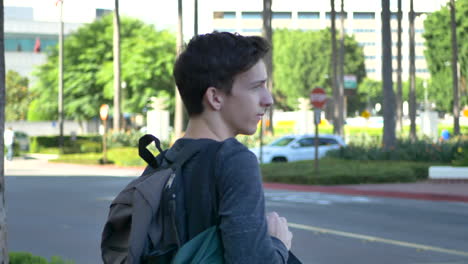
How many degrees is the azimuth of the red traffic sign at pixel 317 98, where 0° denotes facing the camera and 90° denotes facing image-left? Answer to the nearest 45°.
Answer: approximately 0°

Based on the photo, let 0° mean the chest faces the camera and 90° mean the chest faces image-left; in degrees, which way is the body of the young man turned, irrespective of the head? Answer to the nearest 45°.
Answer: approximately 225°

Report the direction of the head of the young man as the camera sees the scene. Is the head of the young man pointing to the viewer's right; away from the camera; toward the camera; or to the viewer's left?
to the viewer's right

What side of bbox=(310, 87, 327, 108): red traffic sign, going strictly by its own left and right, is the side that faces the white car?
back

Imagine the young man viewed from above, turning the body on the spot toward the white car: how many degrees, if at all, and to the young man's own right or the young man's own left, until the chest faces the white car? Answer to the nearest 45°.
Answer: approximately 45° to the young man's own left

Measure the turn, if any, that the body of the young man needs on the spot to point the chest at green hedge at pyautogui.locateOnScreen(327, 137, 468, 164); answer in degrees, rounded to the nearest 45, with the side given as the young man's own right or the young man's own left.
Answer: approximately 45° to the young man's own left

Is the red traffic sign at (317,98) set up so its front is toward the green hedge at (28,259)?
yes

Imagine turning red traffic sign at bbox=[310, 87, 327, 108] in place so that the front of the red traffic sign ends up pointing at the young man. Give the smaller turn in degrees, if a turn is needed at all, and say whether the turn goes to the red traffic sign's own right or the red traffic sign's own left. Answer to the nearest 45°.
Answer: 0° — it already faces them

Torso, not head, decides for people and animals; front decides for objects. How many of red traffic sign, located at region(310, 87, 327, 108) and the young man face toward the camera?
1
